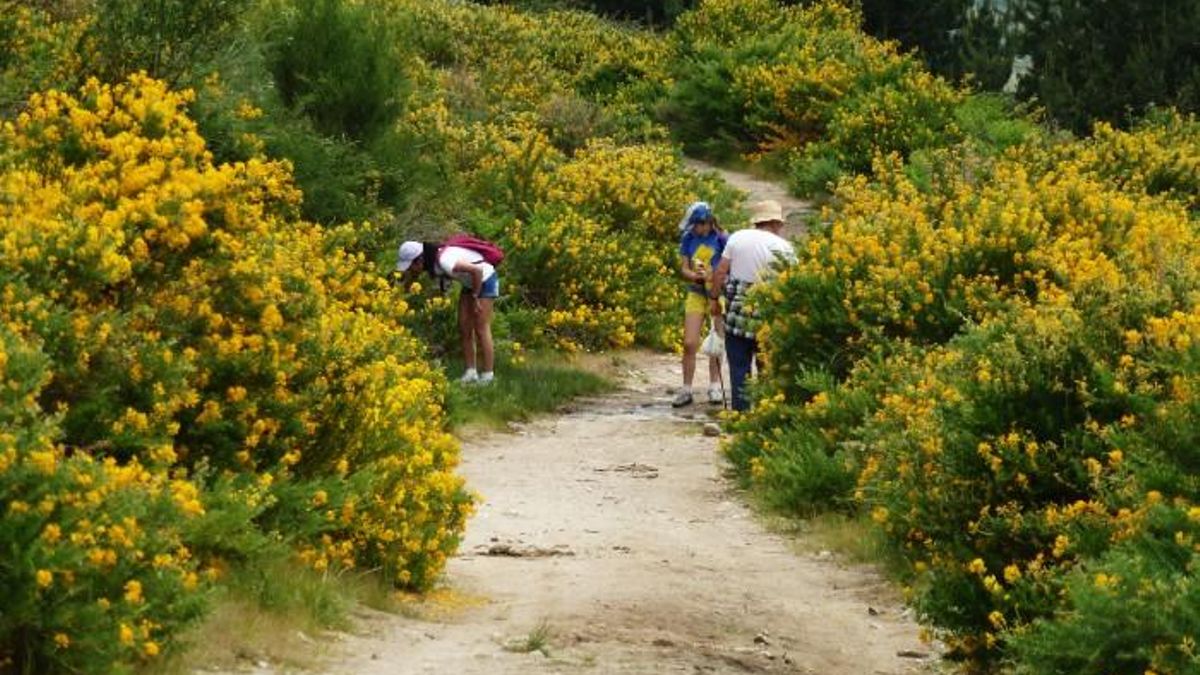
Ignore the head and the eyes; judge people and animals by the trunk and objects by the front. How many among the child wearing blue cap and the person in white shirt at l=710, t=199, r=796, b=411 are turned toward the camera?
1

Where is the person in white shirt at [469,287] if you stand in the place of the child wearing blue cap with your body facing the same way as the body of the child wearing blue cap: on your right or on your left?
on your right

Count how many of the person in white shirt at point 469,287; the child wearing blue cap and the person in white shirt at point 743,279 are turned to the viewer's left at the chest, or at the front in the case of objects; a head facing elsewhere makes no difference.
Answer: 1

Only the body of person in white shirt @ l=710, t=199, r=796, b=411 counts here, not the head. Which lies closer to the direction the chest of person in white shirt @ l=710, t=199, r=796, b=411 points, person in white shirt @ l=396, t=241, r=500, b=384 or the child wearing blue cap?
the child wearing blue cap

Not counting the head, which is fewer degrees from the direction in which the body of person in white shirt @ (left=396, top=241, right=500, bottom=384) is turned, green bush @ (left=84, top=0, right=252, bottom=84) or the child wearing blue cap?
the green bush

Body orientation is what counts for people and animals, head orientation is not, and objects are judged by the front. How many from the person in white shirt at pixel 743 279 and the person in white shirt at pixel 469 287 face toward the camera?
0

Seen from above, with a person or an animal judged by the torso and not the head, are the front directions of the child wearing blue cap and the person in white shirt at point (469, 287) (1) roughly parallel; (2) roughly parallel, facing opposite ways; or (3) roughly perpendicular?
roughly perpendicular

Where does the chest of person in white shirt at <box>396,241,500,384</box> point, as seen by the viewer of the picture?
to the viewer's left

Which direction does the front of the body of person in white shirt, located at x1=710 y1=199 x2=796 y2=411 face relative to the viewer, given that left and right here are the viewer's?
facing away from the viewer and to the right of the viewer

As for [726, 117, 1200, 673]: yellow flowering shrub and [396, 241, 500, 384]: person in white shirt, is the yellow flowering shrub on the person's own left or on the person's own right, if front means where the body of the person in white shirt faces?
on the person's own left

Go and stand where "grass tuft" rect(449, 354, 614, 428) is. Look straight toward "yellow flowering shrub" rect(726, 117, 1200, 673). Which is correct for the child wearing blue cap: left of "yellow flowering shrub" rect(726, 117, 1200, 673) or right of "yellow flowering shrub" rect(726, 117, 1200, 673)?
left

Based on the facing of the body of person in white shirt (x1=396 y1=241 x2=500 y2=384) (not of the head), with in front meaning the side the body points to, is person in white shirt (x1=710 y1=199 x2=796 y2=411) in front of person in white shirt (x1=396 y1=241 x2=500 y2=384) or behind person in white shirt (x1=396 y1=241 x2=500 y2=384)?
behind

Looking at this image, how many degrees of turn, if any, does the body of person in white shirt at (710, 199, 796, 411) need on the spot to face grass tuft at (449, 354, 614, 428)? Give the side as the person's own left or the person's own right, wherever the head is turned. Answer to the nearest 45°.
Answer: approximately 90° to the person's own left

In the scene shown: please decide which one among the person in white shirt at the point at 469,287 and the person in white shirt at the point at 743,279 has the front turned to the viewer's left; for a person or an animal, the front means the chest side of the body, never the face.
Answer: the person in white shirt at the point at 469,287
